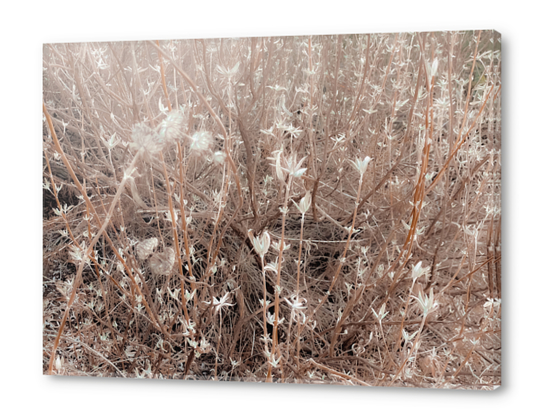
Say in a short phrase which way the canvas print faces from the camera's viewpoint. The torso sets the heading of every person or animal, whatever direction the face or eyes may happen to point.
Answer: facing the viewer and to the left of the viewer
